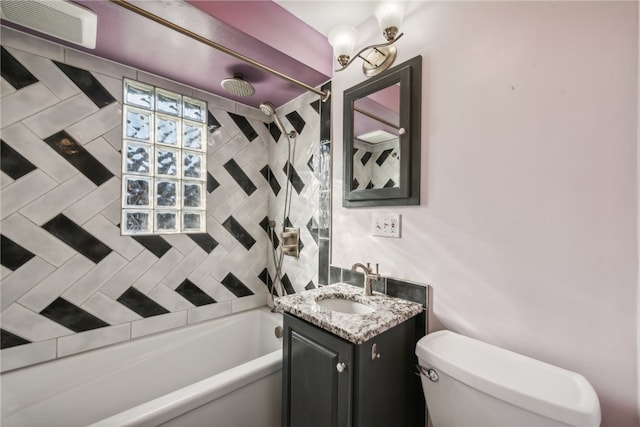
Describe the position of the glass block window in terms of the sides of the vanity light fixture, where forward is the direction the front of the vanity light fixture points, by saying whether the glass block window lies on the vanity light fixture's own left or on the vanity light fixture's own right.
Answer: on the vanity light fixture's own right

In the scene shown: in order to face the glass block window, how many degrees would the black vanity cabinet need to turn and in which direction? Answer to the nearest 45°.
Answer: approximately 90° to its right

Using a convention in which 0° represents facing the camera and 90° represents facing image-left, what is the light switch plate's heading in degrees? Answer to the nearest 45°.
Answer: approximately 45°

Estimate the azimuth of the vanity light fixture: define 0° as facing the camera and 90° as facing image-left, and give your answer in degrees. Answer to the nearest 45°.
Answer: approximately 45°
